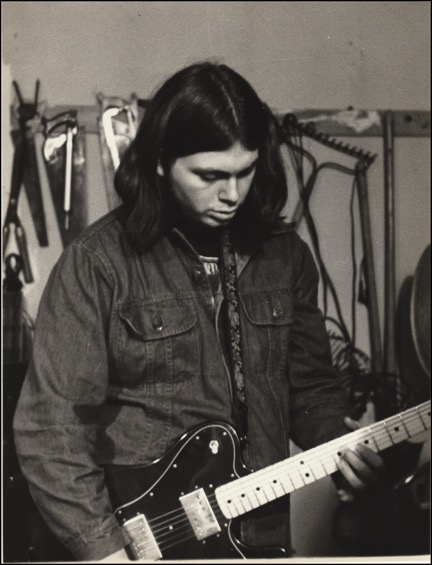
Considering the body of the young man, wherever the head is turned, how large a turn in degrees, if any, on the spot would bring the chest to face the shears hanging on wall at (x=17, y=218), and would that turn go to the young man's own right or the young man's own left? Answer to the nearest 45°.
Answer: approximately 180°

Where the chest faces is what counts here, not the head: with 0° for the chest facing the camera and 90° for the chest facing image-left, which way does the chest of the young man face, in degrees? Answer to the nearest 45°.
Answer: approximately 315°

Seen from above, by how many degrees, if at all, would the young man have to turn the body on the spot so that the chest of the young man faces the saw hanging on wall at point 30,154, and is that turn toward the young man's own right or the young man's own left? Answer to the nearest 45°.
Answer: approximately 180°
